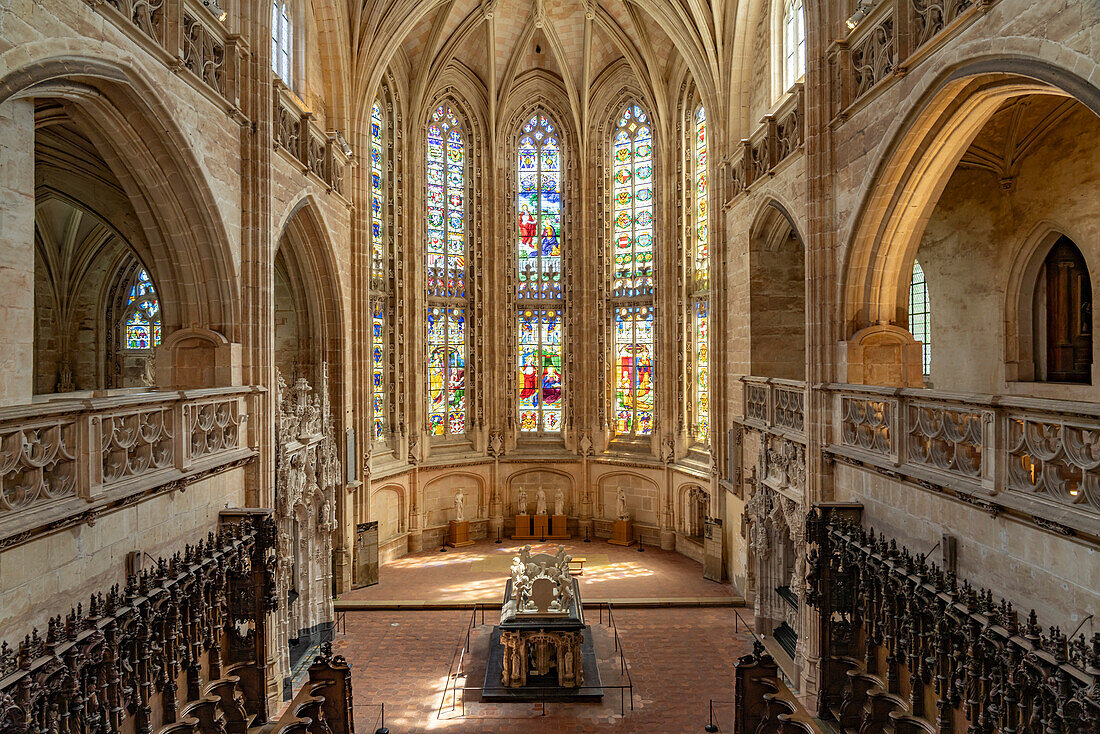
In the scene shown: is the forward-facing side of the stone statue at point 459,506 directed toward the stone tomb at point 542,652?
yes

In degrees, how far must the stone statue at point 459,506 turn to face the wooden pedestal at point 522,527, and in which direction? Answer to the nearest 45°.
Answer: approximately 90° to its left

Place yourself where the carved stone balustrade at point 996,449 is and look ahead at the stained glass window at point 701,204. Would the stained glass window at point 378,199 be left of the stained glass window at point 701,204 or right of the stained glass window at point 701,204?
left

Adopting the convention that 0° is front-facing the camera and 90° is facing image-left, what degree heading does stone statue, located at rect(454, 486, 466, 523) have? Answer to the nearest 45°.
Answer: approximately 0°

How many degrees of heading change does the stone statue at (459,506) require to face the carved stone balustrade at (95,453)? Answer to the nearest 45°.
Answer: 0° — it already faces it
